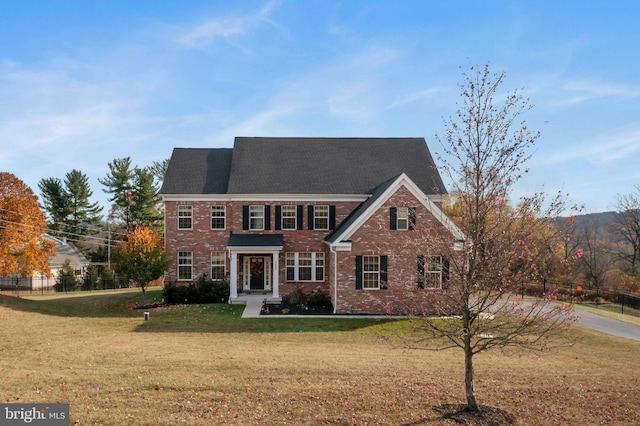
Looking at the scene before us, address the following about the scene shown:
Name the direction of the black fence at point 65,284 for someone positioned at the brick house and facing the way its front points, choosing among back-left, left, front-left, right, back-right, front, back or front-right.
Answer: back-right

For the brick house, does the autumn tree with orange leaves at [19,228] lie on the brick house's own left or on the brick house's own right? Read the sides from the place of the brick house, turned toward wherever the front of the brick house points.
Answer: on the brick house's own right

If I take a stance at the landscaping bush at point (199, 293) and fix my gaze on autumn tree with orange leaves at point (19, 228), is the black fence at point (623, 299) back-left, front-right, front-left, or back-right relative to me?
back-right

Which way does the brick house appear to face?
toward the camera

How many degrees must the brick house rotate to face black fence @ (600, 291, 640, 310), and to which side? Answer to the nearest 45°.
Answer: approximately 90° to its left
